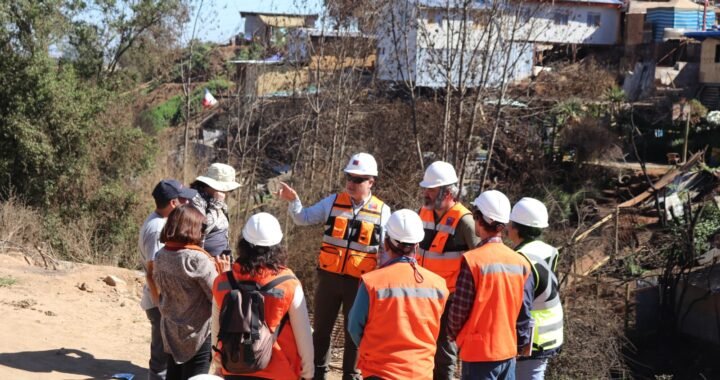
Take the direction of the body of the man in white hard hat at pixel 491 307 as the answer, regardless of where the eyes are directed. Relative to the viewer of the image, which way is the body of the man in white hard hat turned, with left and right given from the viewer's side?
facing away from the viewer and to the left of the viewer

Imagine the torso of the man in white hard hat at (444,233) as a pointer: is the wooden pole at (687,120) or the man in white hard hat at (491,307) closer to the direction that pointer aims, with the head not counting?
the man in white hard hat

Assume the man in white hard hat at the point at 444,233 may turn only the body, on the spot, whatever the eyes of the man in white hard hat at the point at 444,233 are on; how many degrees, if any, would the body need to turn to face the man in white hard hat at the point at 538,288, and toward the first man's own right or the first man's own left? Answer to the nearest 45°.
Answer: approximately 90° to the first man's own left

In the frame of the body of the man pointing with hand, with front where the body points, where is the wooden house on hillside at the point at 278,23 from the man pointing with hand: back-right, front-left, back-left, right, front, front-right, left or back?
back

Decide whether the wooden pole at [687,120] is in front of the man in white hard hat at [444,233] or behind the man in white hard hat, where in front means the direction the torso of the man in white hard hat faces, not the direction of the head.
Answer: behind

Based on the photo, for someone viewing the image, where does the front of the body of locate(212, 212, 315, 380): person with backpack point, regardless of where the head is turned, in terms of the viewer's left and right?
facing away from the viewer

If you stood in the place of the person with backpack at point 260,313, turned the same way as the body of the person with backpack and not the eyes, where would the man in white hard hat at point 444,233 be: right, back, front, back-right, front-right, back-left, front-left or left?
front-right

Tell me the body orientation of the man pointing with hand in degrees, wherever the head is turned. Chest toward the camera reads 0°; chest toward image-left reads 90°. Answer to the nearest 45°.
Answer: approximately 0°

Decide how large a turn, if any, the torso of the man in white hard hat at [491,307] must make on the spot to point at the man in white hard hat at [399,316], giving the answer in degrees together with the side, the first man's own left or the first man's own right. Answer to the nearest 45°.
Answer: approximately 90° to the first man's own left

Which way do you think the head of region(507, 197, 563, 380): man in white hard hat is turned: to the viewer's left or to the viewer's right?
to the viewer's left

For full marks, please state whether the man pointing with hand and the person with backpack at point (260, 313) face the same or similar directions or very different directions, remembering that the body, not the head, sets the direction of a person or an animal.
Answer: very different directions

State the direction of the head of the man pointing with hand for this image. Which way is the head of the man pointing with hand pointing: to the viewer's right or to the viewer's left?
to the viewer's left

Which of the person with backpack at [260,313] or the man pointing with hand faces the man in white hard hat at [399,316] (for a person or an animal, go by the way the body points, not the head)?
the man pointing with hand

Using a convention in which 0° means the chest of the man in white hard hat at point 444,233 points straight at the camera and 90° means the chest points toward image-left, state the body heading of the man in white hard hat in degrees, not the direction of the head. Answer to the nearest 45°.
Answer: approximately 45°
